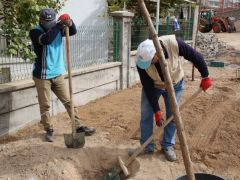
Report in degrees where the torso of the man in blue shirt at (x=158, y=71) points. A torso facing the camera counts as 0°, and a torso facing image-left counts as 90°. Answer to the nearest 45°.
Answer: approximately 45°

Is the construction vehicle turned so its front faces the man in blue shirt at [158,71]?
no

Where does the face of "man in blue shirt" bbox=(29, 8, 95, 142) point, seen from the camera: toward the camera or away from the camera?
toward the camera

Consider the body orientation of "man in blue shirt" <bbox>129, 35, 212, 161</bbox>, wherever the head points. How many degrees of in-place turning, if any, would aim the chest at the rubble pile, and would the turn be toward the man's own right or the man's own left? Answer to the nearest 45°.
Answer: approximately 135° to the man's own right

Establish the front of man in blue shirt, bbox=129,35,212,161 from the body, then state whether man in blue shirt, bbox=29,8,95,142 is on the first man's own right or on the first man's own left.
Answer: on the first man's own right

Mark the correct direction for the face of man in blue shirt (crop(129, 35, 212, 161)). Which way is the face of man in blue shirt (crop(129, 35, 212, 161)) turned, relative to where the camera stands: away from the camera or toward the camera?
toward the camera

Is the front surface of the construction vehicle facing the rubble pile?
no
